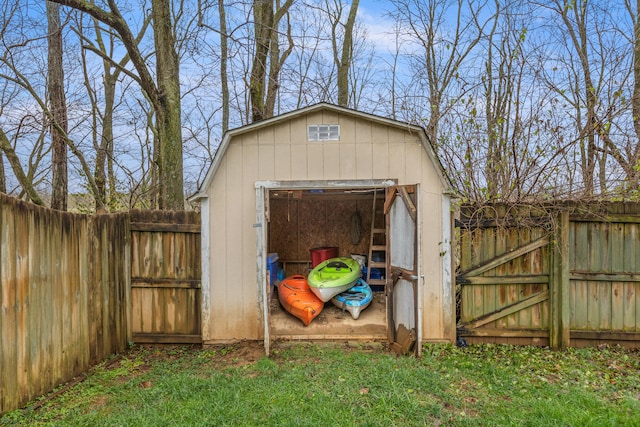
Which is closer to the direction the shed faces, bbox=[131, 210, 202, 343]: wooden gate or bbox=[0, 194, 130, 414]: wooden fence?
the wooden fence

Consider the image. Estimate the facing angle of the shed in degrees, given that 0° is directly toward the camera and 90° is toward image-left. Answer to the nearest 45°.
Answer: approximately 0°

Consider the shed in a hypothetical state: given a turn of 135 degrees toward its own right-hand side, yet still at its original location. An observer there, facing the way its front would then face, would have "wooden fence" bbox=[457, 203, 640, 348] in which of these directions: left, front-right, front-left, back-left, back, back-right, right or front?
back-right

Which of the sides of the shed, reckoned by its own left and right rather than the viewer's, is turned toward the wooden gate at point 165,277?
right

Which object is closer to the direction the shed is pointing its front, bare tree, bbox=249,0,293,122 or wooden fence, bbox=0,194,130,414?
the wooden fence

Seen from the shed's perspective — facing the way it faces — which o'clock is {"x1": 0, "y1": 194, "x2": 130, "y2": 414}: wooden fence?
The wooden fence is roughly at 2 o'clock from the shed.

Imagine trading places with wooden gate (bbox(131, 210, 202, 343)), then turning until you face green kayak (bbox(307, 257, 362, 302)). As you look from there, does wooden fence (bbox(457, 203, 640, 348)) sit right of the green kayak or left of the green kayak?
right

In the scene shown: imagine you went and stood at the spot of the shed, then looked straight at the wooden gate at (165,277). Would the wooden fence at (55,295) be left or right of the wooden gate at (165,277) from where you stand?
left

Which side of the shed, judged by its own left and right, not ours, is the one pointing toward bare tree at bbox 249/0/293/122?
back
